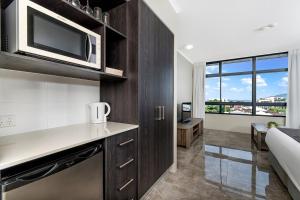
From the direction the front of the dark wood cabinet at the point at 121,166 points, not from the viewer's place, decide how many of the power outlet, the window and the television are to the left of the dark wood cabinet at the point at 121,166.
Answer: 2

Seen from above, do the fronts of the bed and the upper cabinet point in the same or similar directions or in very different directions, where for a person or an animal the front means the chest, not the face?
very different directions

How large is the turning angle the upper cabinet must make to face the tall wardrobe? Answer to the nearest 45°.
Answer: approximately 45° to its left

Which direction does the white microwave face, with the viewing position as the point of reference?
facing the viewer and to the right of the viewer

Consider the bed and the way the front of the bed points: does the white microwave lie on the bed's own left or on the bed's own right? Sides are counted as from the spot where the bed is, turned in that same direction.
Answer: on the bed's own left

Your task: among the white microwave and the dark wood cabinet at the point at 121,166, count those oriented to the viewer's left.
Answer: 0

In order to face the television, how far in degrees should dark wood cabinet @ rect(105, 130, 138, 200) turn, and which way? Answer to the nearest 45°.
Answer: approximately 90° to its left

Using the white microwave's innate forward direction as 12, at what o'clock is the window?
The window is roughly at 10 o'clock from the white microwave.

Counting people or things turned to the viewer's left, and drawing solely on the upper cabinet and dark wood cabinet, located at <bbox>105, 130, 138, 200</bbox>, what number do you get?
0

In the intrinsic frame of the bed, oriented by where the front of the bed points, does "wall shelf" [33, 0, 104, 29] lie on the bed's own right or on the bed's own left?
on the bed's own left

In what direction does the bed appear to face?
to the viewer's left
